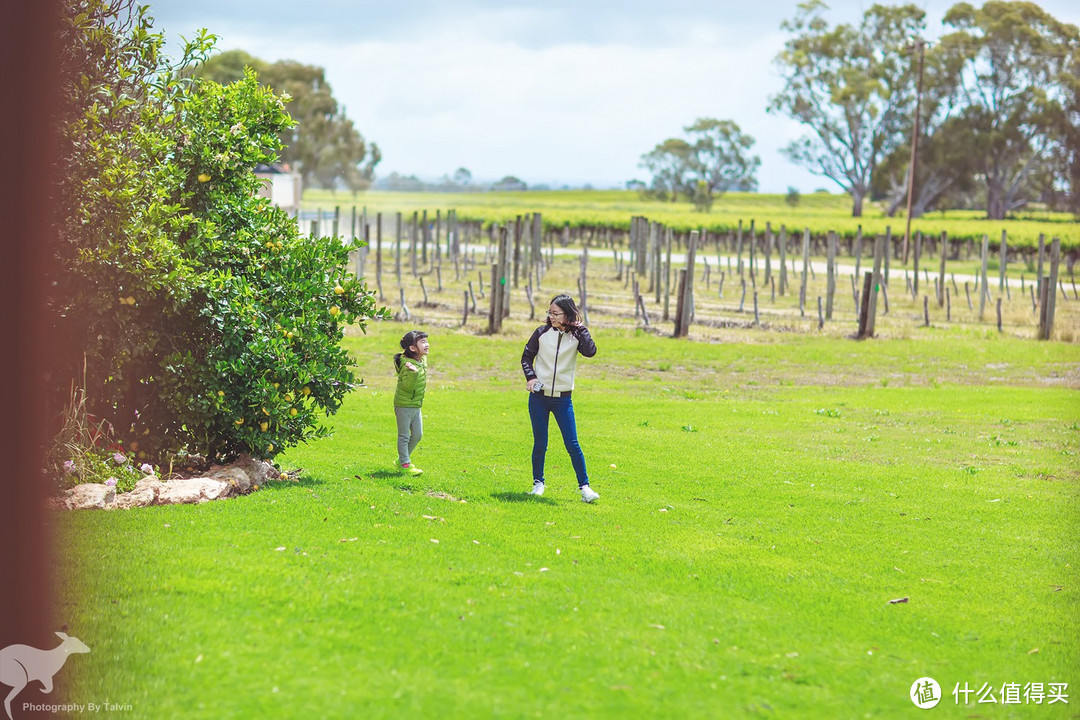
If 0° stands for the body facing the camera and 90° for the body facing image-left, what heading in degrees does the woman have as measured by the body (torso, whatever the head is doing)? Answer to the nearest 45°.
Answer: approximately 0°

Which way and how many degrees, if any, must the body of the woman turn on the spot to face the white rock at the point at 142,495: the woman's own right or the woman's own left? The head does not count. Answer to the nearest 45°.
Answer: approximately 45° to the woman's own right

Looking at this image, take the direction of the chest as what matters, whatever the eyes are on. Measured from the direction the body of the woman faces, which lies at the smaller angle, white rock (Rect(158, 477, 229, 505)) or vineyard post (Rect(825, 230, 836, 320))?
the white rock

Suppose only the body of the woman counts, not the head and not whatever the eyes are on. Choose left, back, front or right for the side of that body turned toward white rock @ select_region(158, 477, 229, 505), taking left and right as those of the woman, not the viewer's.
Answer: right

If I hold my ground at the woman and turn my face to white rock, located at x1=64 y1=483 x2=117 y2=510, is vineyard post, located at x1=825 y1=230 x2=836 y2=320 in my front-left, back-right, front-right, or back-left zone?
back-right

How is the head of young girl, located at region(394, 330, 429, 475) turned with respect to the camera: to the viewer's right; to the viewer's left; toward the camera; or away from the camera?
to the viewer's right

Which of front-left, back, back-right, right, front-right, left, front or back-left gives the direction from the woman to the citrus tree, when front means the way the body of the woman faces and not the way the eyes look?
right

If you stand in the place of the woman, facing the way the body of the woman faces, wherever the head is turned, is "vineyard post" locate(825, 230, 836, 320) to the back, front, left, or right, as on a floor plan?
back
